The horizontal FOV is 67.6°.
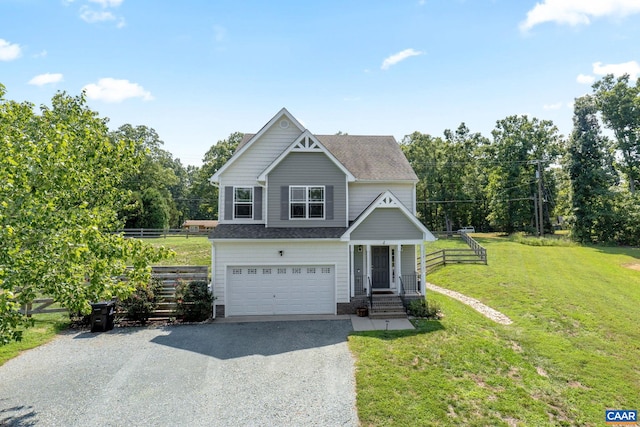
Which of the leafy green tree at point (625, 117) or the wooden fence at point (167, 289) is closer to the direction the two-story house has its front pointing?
the wooden fence

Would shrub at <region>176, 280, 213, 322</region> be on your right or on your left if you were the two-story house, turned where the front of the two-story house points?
on your right

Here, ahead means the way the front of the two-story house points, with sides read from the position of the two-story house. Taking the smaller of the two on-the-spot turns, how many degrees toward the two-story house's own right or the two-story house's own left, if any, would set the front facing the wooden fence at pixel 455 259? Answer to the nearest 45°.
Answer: approximately 135° to the two-story house's own left

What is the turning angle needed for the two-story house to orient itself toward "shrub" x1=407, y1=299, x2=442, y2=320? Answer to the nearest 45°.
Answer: approximately 90° to its left

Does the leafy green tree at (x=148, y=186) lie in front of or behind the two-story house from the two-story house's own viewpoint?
behind

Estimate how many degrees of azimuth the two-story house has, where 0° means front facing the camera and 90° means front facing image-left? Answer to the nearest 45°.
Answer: approximately 0°

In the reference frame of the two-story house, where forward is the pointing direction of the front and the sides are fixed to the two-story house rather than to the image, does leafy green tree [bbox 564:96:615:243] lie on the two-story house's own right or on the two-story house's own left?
on the two-story house's own left

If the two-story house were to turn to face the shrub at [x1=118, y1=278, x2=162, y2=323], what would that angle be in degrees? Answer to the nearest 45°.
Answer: approximately 90° to its right

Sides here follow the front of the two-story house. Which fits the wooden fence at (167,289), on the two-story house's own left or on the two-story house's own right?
on the two-story house's own right
